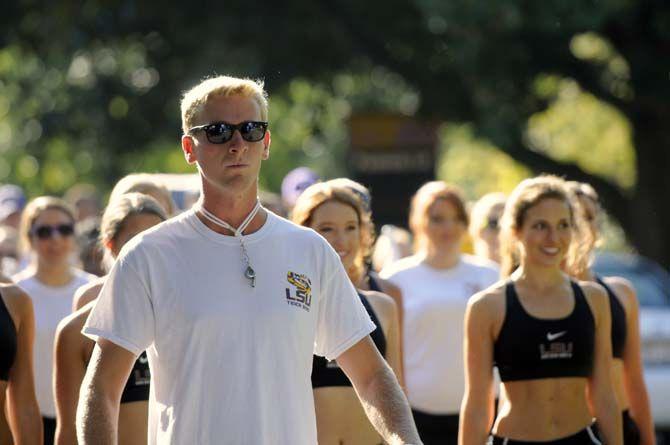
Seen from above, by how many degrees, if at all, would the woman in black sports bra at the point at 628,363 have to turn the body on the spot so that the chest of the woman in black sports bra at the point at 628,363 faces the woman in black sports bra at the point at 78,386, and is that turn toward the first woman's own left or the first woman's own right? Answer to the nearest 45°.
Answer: approximately 45° to the first woman's own right

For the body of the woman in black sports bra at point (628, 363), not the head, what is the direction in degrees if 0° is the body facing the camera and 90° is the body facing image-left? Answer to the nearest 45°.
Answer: approximately 0°

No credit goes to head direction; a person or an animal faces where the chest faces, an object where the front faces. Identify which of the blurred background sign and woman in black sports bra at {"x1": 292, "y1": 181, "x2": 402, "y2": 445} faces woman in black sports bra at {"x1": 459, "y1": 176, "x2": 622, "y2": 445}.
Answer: the blurred background sign

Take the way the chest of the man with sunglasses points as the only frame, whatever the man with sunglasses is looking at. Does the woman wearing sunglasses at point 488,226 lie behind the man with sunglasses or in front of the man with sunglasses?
behind

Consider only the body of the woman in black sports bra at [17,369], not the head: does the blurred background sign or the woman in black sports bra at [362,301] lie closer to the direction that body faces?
the woman in black sports bra

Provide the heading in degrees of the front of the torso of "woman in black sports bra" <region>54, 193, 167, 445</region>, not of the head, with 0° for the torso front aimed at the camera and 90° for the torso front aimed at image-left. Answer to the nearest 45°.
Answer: approximately 315°

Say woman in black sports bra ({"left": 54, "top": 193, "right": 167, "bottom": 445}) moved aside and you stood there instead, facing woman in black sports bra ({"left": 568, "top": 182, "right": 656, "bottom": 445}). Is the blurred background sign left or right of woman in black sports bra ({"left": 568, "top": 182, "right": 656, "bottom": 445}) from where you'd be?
left

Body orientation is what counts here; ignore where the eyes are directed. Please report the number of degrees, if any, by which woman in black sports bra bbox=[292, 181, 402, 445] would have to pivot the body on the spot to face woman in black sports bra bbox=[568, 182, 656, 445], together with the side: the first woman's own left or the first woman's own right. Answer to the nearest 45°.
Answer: approximately 135° to the first woman's own left

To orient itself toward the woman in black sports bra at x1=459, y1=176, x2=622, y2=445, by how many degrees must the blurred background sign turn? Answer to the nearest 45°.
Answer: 0° — it already faces them

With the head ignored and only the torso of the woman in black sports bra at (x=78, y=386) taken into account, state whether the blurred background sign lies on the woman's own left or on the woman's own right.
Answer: on the woman's own left
